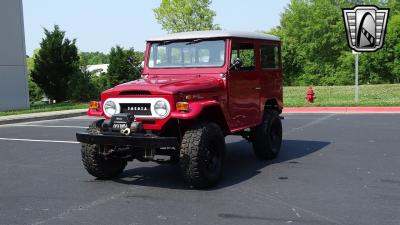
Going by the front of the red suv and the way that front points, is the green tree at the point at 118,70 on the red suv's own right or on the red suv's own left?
on the red suv's own right

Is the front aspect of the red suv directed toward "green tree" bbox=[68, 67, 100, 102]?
no

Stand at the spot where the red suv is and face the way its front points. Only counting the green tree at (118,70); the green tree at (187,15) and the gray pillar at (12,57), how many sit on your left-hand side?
0

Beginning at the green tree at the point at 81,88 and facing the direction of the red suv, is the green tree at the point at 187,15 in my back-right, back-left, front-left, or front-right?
back-left

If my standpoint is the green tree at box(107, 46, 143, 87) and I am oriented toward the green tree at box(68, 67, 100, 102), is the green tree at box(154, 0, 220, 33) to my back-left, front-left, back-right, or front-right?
back-right

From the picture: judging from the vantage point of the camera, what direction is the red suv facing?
facing the viewer and to the left of the viewer

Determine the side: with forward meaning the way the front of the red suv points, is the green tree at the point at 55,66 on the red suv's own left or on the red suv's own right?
on the red suv's own right

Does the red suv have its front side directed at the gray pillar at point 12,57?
no

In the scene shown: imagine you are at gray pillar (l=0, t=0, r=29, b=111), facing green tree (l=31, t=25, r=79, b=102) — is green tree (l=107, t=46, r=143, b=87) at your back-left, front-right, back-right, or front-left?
front-right

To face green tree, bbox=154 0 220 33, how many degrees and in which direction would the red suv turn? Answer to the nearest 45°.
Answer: approximately 135° to its right

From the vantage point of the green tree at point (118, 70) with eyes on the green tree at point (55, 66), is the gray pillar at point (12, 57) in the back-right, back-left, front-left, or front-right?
front-left

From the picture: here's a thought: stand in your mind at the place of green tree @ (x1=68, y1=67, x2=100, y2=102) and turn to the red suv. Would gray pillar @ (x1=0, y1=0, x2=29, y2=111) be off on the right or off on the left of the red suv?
right
